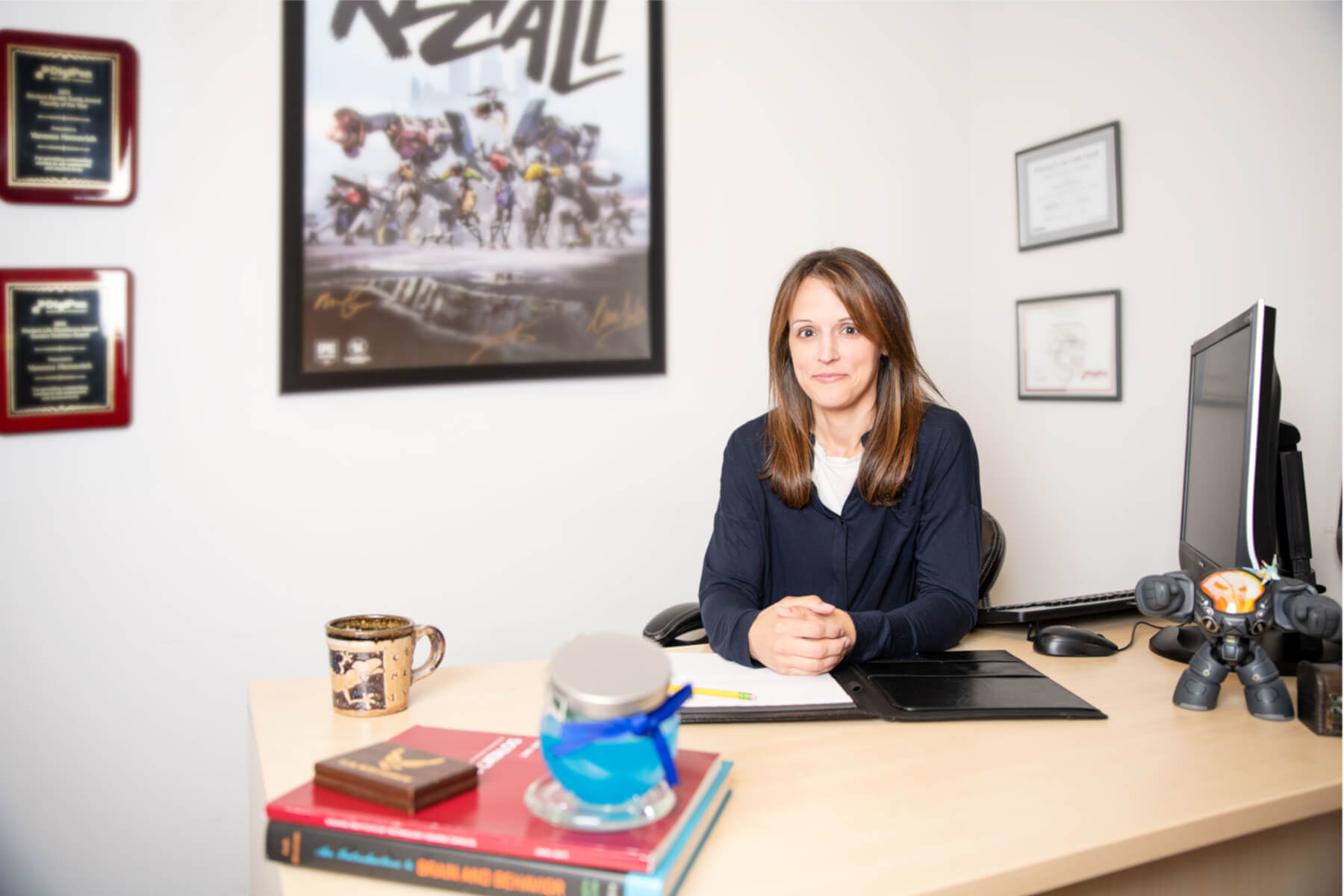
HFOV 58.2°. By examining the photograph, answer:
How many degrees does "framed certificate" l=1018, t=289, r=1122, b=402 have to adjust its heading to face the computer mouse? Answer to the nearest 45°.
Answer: approximately 45° to its left

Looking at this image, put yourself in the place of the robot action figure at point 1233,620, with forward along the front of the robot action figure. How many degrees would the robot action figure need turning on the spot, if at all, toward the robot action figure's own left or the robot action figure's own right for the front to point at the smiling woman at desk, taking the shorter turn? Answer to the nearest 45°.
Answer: approximately 135° to the robot action figure's own right

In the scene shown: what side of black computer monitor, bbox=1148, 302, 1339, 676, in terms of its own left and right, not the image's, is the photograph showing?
left

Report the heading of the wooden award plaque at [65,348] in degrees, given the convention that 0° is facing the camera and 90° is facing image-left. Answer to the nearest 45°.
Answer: approximately 0°

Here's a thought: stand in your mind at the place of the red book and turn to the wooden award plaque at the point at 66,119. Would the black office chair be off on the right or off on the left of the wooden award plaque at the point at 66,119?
right

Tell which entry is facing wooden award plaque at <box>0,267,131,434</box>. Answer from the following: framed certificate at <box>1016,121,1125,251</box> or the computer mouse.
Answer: the framed certificate

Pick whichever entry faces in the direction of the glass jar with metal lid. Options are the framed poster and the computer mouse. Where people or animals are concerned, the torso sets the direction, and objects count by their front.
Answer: the framed poster
